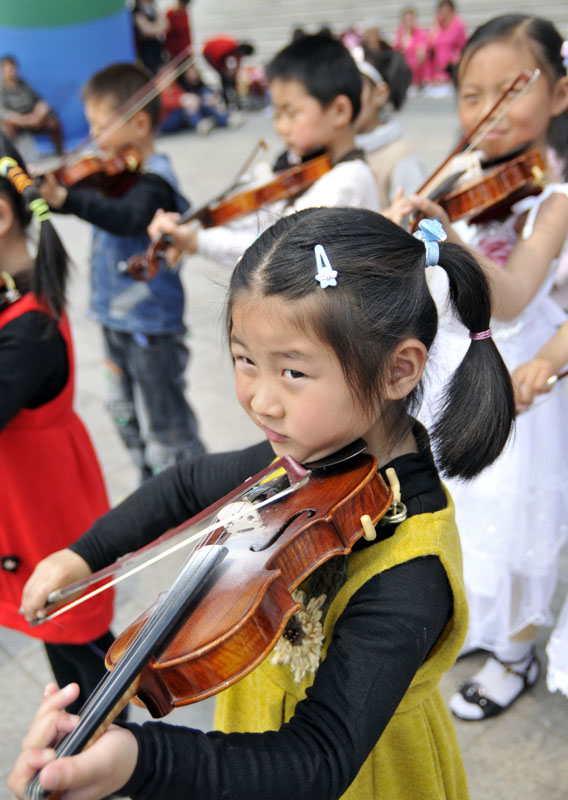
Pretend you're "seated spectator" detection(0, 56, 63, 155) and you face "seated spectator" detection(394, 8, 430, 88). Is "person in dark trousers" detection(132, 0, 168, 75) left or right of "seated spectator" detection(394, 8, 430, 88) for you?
left

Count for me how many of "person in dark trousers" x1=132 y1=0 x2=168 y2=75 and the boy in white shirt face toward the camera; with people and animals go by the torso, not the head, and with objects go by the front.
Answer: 1

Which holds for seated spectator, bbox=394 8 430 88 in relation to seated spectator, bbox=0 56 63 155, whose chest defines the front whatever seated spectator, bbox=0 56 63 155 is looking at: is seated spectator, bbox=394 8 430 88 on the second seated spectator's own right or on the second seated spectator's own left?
on the second seated spectator's own left

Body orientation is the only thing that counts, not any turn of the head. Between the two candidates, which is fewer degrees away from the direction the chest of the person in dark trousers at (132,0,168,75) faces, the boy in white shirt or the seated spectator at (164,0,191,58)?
the boy in white shirt

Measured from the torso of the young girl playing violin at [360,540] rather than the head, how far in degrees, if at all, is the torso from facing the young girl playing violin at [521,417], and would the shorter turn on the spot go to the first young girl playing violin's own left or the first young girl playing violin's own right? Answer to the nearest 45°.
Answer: approximately 180°

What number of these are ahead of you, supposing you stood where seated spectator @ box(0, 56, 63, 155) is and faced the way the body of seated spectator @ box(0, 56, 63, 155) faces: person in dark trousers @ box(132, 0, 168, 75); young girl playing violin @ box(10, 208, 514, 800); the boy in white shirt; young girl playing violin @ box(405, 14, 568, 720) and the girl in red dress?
4

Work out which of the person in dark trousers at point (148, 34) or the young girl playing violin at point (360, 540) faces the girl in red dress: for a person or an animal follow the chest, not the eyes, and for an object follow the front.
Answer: the person in dark trousers

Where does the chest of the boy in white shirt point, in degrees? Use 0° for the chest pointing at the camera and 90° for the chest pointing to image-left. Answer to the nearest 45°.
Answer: approximately 90°

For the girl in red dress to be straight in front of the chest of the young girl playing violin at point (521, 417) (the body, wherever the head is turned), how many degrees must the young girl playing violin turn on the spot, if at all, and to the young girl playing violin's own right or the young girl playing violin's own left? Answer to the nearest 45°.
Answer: approximately 45° to the young girl playing violin's own right

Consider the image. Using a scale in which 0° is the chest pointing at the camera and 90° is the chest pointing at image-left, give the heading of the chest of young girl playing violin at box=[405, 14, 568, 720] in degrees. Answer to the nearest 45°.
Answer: approximately 45°

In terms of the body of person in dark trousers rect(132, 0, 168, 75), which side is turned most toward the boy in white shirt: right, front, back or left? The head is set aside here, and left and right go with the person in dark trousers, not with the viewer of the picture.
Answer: front

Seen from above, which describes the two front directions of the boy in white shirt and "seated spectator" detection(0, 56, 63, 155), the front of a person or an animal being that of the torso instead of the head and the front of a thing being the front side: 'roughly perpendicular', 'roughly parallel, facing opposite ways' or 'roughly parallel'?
roughly perpendicular

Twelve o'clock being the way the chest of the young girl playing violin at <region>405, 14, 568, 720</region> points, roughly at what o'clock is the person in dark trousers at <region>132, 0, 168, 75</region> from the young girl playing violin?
The person in dark trousers is roughly at 4 o'clock from the young girl playing violin.

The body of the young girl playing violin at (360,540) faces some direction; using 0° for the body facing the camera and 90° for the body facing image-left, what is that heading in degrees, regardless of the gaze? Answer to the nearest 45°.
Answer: approximately 45°
